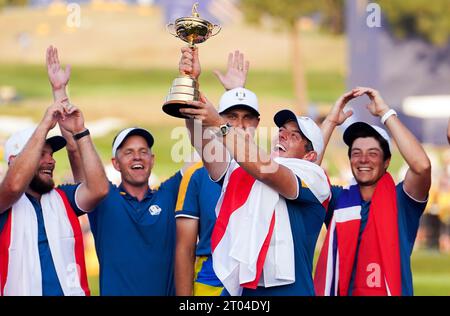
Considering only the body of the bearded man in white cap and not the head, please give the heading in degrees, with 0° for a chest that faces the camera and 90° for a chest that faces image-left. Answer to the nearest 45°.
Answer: approximately 315°

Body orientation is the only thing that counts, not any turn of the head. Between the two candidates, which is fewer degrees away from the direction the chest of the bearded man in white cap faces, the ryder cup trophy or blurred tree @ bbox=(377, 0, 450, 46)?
the ryder cup trophy
